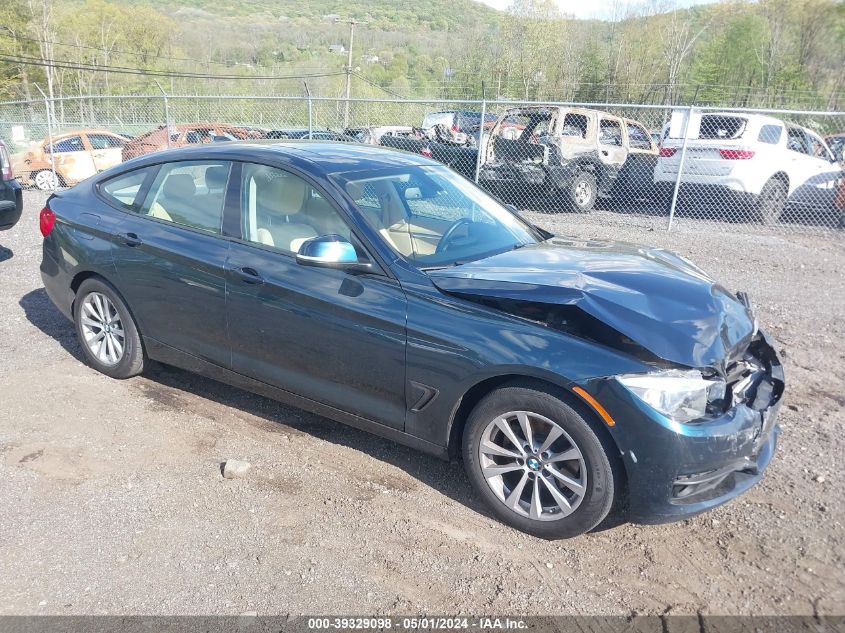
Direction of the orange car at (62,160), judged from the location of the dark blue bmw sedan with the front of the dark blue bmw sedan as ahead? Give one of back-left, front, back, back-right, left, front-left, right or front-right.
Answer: back

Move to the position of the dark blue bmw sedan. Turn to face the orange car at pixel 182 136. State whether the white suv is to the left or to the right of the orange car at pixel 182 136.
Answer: right

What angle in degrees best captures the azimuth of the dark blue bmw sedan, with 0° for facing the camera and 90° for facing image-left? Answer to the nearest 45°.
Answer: approximately 315°

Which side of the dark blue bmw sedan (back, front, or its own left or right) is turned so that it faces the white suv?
left

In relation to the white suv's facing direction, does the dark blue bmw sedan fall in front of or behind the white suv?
behind

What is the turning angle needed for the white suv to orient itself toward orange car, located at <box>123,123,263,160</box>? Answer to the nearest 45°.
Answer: approximately 135° to its left

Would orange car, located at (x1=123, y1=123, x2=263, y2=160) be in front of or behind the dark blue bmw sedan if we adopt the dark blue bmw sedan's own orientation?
behind

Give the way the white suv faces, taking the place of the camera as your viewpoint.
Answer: facing away from the viewer and to the right of the viewer

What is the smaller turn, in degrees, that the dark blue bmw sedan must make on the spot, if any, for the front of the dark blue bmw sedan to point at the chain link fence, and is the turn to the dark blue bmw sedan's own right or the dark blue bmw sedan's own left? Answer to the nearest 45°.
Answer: approximately 90° to the dark blue bmw sedan's own left
